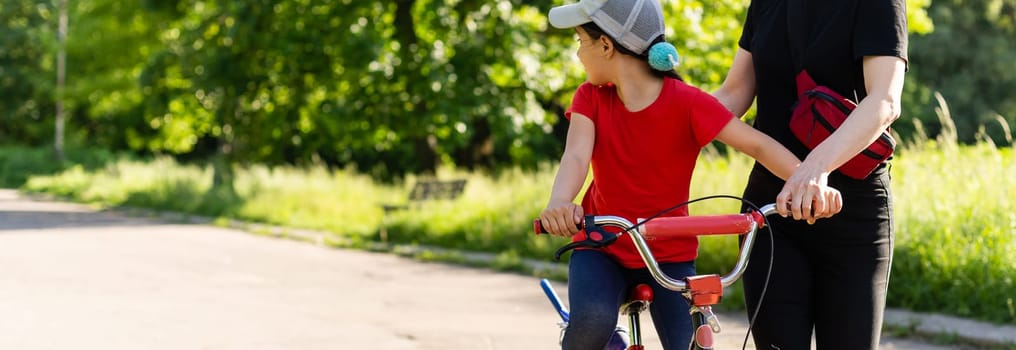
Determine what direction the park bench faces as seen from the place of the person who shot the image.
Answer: facing the viewer and to the left of the viewer

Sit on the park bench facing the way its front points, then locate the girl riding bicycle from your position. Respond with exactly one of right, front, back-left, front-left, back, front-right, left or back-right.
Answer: front-left

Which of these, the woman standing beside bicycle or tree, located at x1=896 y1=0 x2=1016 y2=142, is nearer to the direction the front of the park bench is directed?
the woman standing beside bicycle
